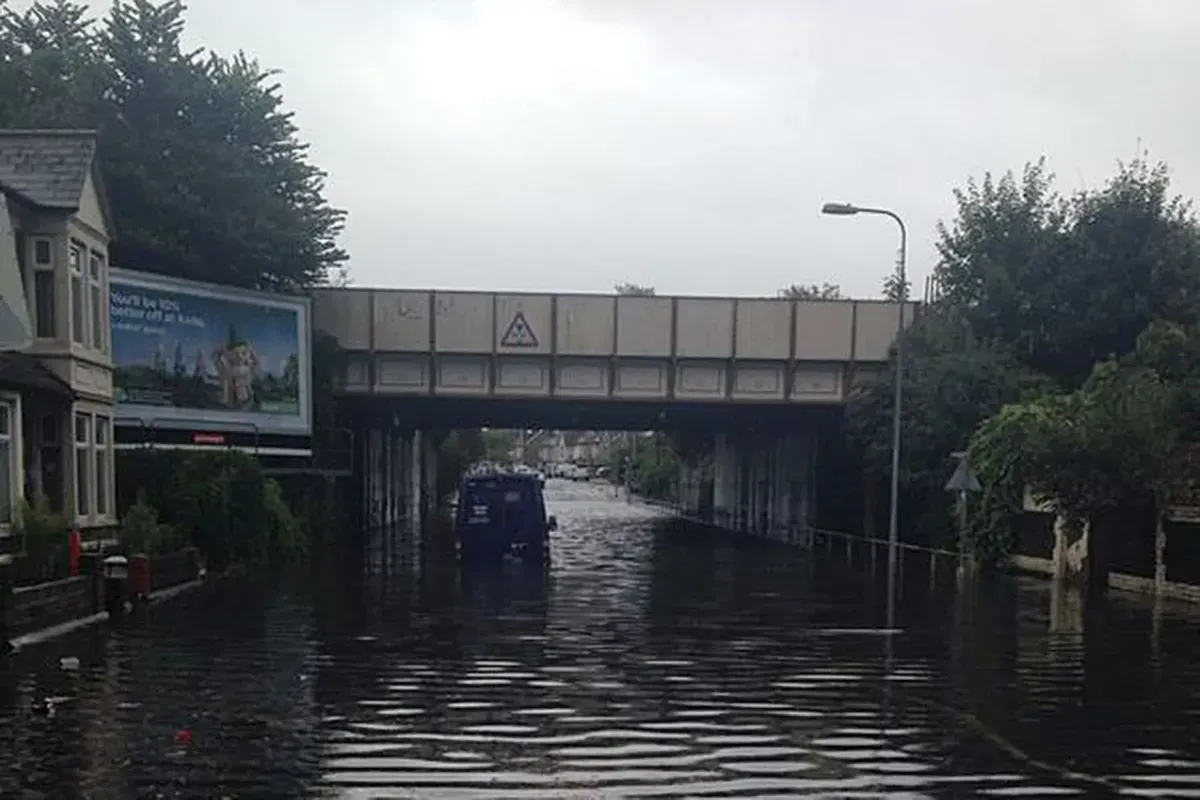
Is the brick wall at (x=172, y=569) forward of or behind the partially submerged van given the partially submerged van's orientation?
behind

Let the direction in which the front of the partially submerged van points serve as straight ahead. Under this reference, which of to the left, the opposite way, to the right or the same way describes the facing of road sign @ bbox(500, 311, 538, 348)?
the opposite way

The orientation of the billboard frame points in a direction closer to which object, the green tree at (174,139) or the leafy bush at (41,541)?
the leafy bush

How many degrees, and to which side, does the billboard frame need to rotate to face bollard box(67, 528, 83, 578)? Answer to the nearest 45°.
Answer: approximately 45° to its right

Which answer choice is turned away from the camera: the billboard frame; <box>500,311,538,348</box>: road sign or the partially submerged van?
the partially submerged van

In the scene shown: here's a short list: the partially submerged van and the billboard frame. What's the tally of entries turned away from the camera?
1

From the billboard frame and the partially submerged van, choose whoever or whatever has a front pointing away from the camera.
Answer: the partially submerged van

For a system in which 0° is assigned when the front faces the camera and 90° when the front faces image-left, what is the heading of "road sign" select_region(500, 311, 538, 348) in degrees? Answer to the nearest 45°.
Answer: approximately 0°

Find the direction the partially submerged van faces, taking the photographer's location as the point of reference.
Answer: facing away from the viewer

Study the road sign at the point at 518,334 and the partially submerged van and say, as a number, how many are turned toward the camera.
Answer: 1

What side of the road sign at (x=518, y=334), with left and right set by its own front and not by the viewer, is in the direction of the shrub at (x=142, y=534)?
front
